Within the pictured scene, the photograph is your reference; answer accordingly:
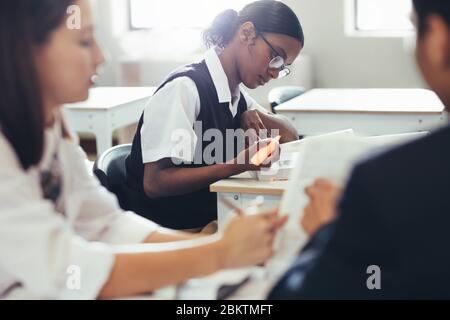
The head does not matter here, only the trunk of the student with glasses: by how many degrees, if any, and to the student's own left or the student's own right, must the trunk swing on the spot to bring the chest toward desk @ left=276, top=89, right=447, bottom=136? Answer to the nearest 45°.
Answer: approximately 90° to the student's own left

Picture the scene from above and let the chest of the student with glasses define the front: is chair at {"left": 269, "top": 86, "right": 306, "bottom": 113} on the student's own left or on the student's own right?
on the student's own left

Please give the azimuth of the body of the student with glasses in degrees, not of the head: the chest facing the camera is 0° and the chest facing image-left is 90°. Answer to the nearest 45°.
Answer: approximately 315°

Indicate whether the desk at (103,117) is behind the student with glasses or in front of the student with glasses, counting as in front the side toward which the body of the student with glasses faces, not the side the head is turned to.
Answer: behind
